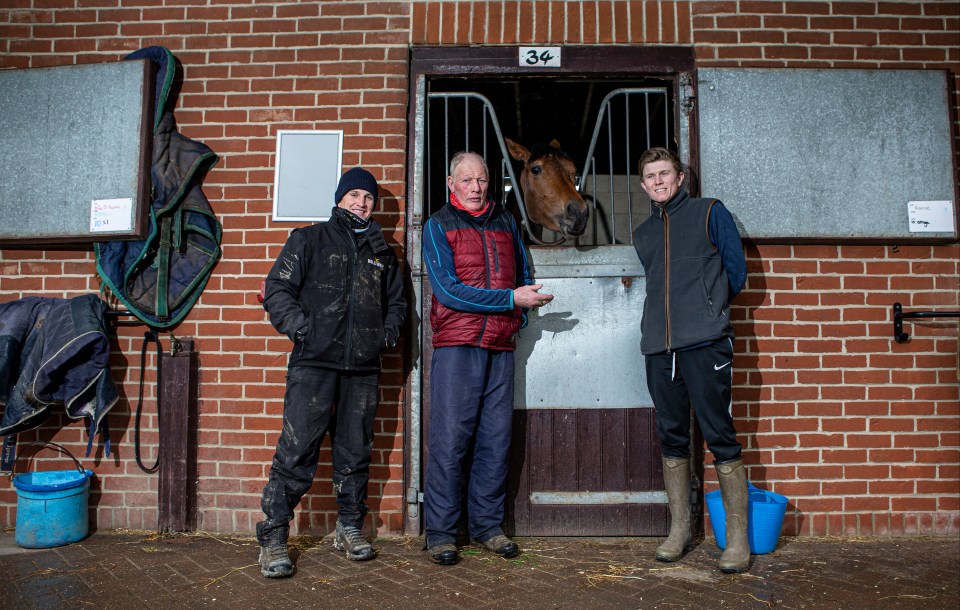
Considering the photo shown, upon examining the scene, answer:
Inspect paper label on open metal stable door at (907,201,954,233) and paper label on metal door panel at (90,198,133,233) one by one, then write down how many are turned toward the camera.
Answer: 2

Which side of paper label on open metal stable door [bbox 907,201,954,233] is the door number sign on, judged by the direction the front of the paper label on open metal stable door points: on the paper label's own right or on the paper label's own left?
on the paper label's own right

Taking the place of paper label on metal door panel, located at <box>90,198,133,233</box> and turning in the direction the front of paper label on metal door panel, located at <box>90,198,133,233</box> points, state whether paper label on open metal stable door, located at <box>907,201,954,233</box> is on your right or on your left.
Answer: on your left

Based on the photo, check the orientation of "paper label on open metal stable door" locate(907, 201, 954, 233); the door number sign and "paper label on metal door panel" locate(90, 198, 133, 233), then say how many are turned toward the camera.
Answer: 3

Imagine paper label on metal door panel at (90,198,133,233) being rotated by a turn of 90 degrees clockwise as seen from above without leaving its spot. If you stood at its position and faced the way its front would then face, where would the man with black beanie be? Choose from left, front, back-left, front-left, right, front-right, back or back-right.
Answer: back-left

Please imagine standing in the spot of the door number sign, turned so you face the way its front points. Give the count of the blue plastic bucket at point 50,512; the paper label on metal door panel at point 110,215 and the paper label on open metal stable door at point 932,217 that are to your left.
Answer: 1

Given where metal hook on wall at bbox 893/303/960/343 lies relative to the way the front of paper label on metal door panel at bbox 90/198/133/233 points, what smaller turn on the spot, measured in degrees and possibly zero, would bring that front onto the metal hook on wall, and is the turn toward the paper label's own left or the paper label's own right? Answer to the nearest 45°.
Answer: approximately 45° to the paper label's own left

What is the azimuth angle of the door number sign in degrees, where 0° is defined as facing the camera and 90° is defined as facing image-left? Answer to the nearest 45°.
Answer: approximately 0°

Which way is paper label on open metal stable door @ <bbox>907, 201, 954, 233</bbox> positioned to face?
toward the camera

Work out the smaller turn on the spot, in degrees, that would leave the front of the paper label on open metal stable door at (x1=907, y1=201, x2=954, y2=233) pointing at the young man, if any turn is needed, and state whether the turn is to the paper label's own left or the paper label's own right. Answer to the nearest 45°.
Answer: approximately 45° to the paper label's own right

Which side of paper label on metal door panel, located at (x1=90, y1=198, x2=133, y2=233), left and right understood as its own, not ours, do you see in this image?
front

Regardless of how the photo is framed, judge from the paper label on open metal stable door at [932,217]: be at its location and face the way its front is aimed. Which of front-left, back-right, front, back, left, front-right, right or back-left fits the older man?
front-right

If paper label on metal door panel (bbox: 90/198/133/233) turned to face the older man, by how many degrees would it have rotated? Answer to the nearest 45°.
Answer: approximately 45° to its left

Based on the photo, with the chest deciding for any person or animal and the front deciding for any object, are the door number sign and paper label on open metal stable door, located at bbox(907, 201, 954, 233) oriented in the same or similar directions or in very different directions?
same or similar directions

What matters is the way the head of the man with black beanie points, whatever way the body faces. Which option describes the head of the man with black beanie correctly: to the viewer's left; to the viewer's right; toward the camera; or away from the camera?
toward the camera
